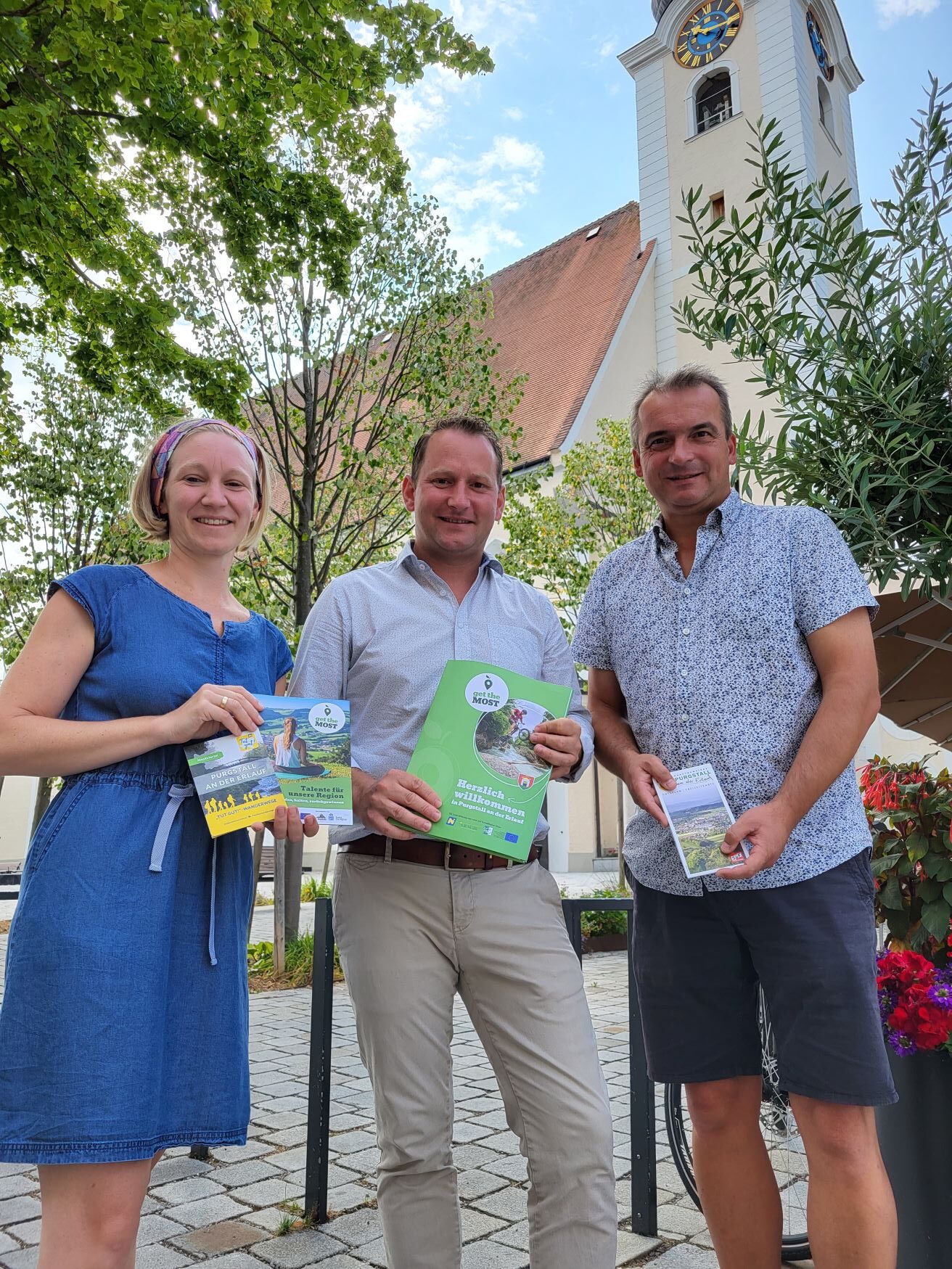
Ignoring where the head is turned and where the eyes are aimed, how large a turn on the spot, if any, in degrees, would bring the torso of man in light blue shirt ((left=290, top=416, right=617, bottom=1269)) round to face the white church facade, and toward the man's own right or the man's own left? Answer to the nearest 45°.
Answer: approximately 180°

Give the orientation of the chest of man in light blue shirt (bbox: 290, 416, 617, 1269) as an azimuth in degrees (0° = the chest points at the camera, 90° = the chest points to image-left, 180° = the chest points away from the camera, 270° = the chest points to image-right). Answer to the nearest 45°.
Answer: approximately 0°

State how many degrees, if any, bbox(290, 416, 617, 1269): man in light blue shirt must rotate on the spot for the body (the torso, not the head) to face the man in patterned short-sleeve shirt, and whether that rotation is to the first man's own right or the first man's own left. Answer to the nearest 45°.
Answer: approximately 90° to the first man's own left

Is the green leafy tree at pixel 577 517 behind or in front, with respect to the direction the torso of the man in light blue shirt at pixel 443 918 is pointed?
behind

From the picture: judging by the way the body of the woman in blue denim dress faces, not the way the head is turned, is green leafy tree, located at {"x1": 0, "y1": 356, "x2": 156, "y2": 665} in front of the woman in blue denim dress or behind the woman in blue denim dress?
behind

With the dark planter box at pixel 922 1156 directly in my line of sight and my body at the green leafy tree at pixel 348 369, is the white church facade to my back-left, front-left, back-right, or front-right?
back-left

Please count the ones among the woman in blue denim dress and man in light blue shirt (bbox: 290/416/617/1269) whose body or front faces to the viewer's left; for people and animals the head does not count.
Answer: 0

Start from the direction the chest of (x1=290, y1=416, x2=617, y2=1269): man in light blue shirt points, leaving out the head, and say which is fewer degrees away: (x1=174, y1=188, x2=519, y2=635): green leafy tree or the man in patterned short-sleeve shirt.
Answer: the man in patterned short-sleeve shirt

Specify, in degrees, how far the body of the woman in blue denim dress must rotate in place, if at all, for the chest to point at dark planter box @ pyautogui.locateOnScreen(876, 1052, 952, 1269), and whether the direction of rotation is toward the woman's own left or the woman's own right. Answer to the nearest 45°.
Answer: approximately 45° to the woman's own left
